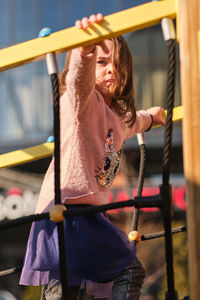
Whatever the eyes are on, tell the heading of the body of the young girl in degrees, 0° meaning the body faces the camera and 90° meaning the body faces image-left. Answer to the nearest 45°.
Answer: approximately 315°
